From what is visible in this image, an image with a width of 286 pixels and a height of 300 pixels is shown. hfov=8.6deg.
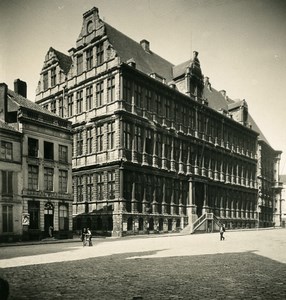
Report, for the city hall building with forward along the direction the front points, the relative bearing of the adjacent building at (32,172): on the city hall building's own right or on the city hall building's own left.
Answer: on the city hall building's own right

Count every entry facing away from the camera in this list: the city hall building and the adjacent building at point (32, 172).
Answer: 0

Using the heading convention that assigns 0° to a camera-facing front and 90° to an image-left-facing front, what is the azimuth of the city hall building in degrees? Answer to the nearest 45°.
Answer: approximately 315°

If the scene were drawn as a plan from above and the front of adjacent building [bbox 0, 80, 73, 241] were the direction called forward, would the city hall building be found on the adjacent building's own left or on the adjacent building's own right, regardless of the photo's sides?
on the adjacent building's own left
